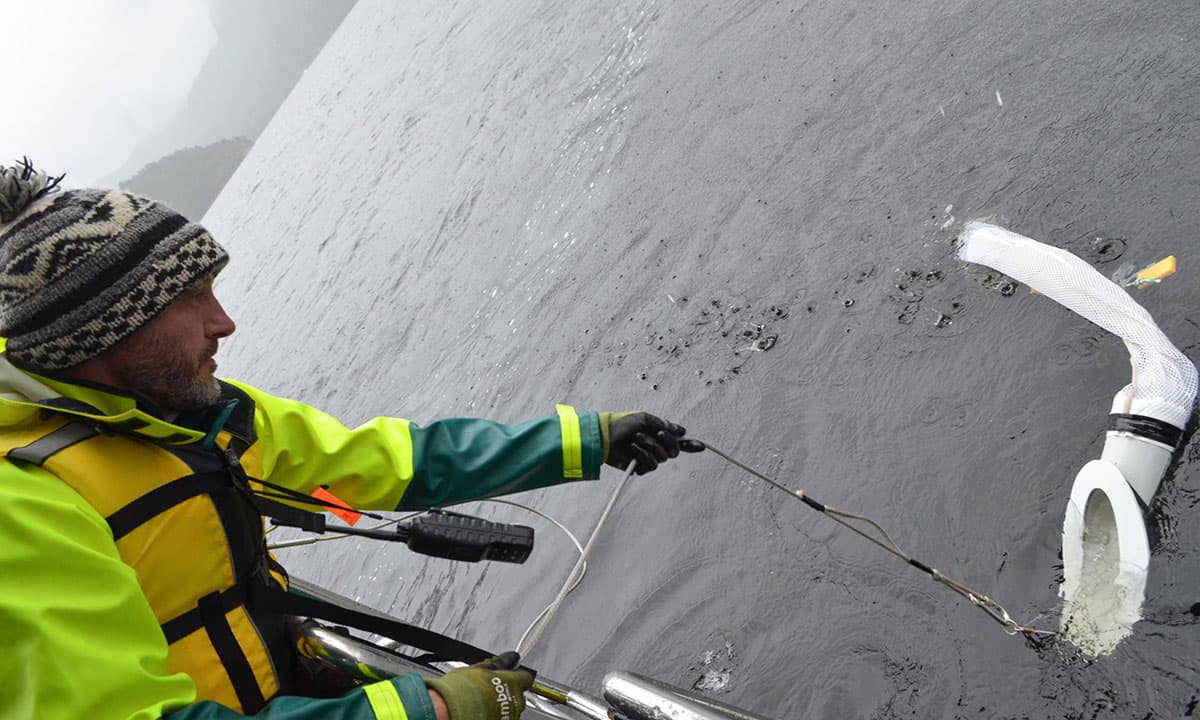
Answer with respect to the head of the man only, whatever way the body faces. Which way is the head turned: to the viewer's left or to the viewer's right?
to the viewer's right

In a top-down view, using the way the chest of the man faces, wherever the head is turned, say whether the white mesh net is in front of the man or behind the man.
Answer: in front

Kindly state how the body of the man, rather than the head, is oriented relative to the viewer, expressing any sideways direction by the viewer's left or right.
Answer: facing to the right of the viewer
